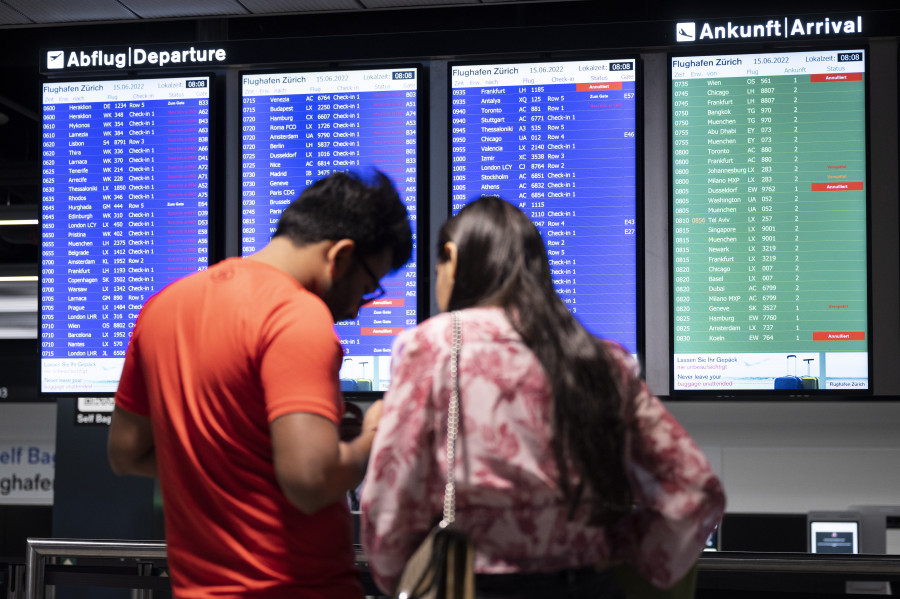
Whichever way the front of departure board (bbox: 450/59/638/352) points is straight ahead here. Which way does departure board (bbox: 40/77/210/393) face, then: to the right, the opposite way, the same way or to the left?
the same way

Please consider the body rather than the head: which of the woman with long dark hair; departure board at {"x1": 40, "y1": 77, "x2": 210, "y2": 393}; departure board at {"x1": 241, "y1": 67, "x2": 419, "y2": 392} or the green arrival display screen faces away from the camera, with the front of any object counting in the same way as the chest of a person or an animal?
the woman with long dark hair

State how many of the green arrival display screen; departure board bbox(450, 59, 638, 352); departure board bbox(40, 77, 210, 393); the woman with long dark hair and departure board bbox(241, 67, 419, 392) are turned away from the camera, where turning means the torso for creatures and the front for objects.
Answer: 1

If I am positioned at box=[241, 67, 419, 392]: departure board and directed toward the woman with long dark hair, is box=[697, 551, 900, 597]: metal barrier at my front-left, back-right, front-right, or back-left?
front-left

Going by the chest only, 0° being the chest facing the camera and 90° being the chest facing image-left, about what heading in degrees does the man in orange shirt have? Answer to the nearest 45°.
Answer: approximately 225°

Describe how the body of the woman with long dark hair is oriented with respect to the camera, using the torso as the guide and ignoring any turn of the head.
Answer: away from the camera

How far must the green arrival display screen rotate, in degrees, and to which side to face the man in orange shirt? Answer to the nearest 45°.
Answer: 0° — it already faces them

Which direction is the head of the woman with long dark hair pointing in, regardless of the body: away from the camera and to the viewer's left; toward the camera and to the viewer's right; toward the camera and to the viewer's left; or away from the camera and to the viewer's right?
away from the camera and to the viewer's left

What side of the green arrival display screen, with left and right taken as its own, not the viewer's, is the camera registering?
front

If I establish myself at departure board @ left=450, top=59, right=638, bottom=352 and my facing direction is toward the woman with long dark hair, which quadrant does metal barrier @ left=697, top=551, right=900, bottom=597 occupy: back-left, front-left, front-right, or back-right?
front-left

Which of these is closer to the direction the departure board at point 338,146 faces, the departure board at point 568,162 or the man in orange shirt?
the man in orange shirt

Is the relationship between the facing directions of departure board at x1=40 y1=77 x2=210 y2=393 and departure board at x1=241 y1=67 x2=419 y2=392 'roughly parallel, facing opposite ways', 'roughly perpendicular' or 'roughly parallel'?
roughly parallel

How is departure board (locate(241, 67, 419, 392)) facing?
toward the camera

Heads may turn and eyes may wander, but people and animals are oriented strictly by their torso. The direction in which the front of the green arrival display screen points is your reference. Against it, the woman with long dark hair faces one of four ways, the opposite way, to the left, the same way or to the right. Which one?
the opposite way

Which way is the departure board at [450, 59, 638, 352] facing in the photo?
toward the camera

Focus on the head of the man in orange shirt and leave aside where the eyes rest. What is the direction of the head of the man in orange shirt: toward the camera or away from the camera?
away from the camera

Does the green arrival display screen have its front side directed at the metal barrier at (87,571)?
no

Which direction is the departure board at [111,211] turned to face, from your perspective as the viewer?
facing the viewer

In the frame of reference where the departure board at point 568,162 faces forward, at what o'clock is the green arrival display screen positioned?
The green arrival display screen is roughly at 9 o'clock from the departure board.

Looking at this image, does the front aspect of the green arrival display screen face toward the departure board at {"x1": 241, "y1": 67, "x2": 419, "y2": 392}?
no

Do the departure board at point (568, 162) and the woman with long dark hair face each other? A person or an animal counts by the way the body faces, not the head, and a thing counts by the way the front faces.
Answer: yes

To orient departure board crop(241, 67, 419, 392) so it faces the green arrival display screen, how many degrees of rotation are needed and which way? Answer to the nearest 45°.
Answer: approximately 90° to its left
